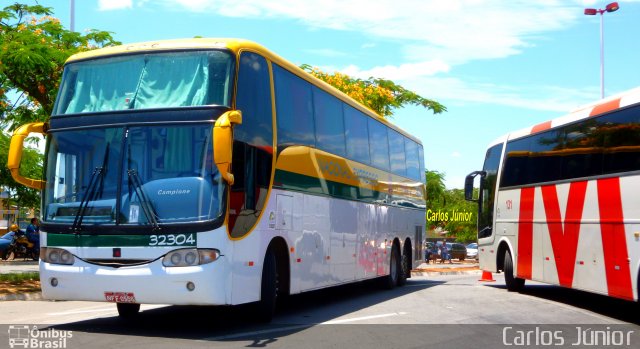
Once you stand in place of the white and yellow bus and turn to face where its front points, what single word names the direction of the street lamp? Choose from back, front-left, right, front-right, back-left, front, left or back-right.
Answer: back

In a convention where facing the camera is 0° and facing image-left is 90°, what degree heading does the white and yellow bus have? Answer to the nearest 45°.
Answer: approximately 45°

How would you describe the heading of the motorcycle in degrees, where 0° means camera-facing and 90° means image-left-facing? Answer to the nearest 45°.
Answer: approximately 90°

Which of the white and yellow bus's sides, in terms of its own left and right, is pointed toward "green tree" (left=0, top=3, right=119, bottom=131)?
right

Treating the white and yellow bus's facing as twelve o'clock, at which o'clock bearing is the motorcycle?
The motorcycle is roughly at 4 o'clock from the white and yellow bus.

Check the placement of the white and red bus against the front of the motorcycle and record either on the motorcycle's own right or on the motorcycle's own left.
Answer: on the motorcycle's own left
